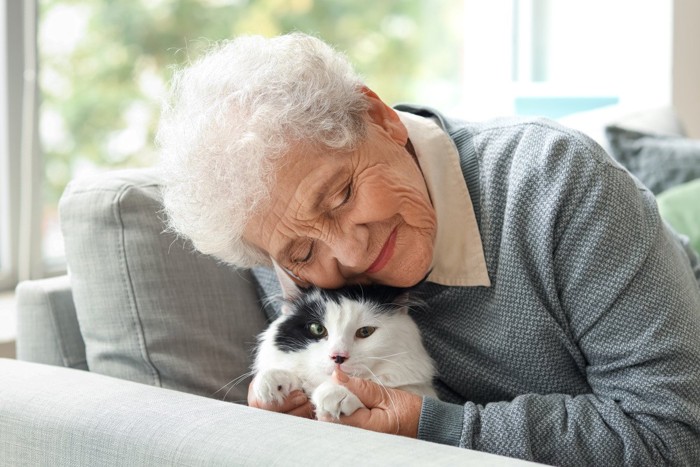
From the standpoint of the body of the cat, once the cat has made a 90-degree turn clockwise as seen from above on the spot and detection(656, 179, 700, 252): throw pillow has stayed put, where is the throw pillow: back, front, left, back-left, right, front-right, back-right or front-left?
back-right

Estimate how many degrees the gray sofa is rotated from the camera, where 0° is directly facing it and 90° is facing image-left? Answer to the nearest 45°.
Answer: approximately 315°

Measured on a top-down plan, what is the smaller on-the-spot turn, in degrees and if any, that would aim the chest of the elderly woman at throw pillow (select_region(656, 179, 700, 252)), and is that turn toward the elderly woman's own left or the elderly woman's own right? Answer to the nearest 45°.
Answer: approximately 180°

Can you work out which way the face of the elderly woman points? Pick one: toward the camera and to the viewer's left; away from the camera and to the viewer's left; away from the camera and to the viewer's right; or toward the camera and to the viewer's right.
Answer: toward the camera and to the viewer's left

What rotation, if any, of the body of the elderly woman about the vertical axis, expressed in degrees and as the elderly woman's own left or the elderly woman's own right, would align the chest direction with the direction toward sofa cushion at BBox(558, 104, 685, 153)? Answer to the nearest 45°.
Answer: approximately 135° to the elderly woman's own right

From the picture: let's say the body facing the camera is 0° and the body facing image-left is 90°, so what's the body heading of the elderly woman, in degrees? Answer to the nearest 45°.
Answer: approximately 45°

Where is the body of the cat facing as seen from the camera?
toward the camera
